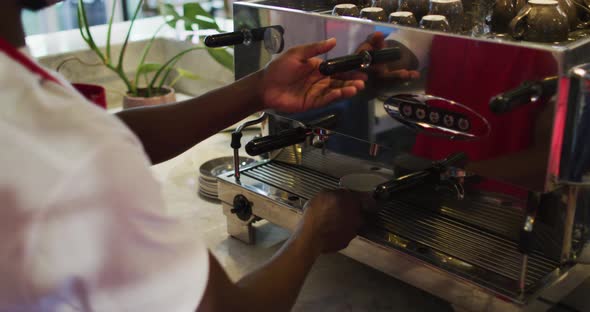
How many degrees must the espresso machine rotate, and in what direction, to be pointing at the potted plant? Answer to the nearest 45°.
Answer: approximately 90° to its right

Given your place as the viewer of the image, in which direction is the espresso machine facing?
facing the viewer and to the left of the viewer
